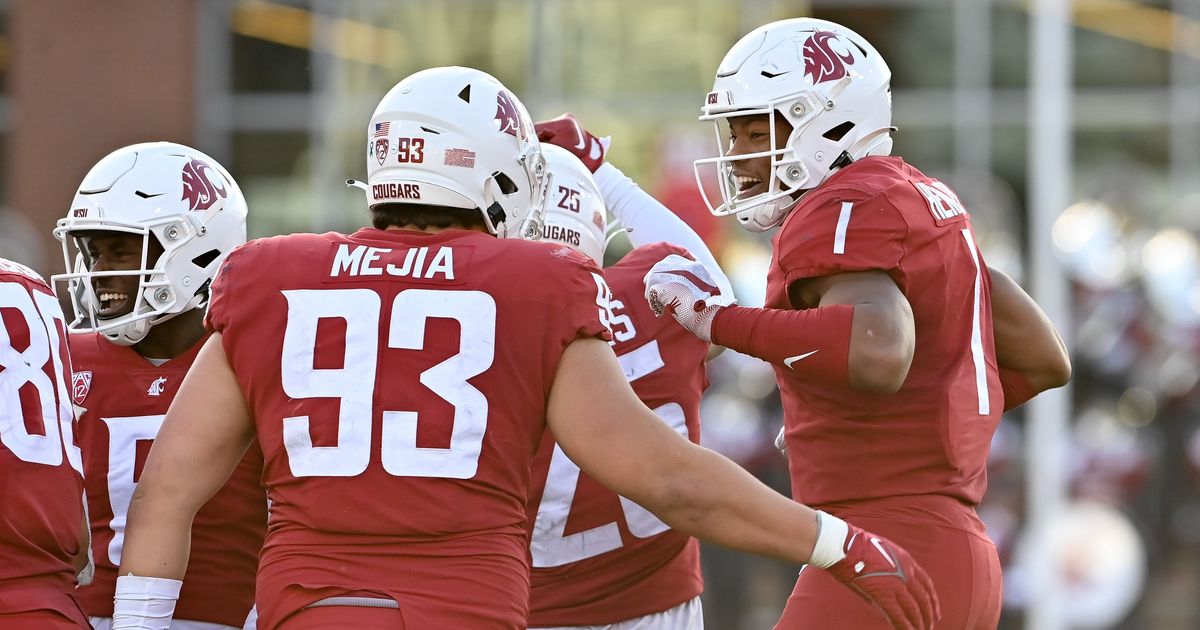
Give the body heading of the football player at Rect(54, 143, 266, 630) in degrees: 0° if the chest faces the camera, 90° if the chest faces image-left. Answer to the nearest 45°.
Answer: approximately 45°

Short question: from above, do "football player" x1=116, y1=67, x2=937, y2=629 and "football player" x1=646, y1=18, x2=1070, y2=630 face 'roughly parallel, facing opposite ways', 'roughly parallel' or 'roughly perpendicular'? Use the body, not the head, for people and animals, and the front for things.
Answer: roughly perpendicular

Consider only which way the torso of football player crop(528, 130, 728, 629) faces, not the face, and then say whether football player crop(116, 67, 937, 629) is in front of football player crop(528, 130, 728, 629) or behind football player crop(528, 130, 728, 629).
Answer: behind

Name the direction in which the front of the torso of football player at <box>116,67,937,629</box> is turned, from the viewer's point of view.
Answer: away from the camera

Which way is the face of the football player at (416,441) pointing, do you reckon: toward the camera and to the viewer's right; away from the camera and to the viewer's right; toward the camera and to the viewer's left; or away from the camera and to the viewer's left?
away from the camera and to the viewer's right

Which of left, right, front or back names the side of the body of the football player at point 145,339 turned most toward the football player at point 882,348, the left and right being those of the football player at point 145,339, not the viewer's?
left

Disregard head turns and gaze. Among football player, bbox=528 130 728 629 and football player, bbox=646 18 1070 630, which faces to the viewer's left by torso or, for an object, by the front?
football player, bbox=646 18 1070 630

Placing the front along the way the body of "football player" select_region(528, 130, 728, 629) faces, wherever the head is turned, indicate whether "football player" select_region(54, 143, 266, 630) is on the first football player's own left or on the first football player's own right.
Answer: on the first football player's own left

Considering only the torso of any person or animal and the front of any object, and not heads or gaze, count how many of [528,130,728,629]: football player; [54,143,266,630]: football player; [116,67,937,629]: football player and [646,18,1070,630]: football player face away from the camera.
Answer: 2

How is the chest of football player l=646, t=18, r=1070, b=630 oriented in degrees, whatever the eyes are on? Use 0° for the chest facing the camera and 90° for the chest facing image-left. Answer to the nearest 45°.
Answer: approximately 90°

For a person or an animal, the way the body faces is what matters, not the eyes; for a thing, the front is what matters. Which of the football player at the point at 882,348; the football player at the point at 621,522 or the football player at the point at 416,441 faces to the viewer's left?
the football player at the point at 882,348

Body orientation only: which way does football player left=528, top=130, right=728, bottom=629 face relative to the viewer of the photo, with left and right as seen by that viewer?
facing away from the viewer

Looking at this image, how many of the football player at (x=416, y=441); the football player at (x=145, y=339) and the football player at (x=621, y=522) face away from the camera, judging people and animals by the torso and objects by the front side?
2
